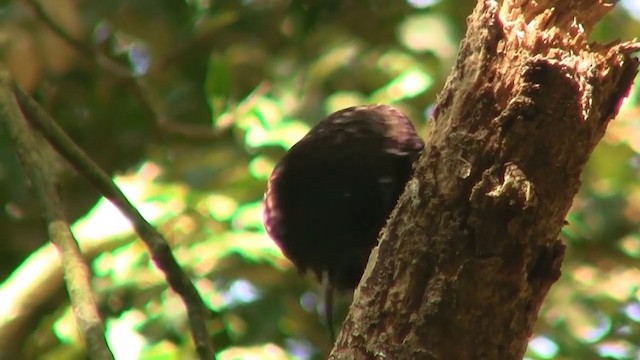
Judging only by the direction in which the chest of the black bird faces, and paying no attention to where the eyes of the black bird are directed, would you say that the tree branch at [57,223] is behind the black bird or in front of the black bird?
behind

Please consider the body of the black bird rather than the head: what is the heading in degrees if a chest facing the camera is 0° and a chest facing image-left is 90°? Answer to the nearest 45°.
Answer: approximately 270°
